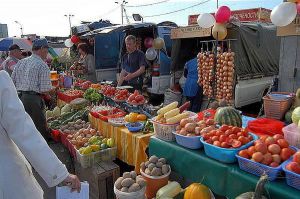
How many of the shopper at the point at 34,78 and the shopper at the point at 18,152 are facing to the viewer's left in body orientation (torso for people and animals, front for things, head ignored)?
0

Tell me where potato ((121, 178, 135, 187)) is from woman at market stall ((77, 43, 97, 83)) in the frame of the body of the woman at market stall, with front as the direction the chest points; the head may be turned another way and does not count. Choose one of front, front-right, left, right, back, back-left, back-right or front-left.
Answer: left

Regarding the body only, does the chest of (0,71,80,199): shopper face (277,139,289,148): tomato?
no

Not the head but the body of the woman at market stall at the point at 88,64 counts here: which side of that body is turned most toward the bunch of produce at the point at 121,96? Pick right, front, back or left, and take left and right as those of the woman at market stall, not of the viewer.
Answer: left

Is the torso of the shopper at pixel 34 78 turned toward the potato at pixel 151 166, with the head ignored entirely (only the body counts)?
no

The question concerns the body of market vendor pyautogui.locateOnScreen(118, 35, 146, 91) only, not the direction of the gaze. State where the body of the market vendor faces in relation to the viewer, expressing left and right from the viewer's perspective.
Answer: facing the viewer and to the left of the viewer

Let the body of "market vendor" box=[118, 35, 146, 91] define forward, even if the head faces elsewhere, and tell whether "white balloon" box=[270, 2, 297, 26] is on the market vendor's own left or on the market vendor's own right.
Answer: on the market vendor's own left

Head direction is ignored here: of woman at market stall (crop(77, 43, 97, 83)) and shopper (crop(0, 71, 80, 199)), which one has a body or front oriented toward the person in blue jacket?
the shopper

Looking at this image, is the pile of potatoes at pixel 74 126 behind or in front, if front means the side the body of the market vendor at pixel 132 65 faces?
in front

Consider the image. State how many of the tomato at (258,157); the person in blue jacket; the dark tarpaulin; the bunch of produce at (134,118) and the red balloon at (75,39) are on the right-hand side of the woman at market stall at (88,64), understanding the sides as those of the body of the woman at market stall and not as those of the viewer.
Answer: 1

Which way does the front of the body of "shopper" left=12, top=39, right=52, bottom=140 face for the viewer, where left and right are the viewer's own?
facing away from the viewer and to the right of the viewer

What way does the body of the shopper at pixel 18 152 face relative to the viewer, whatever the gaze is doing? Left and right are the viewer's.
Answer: facing away from the viewer and to the right of the viewer

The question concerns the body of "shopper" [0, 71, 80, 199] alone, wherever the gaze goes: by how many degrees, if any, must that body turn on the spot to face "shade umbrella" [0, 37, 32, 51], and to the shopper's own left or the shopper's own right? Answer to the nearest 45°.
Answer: approximately 45° to the shopper's own left

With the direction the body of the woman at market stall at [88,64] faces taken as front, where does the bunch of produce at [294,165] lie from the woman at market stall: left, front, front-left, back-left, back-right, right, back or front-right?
left

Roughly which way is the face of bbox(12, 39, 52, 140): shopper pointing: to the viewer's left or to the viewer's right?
to the viewer's right

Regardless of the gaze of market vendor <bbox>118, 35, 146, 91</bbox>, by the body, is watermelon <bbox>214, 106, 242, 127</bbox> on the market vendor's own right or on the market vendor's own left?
on the market vendor's own left

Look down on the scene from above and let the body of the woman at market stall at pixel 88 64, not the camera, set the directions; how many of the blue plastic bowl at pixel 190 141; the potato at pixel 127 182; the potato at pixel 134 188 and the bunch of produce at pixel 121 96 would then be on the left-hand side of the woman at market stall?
4

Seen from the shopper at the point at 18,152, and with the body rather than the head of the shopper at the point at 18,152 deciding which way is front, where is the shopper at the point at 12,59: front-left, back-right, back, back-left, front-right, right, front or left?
front-left
